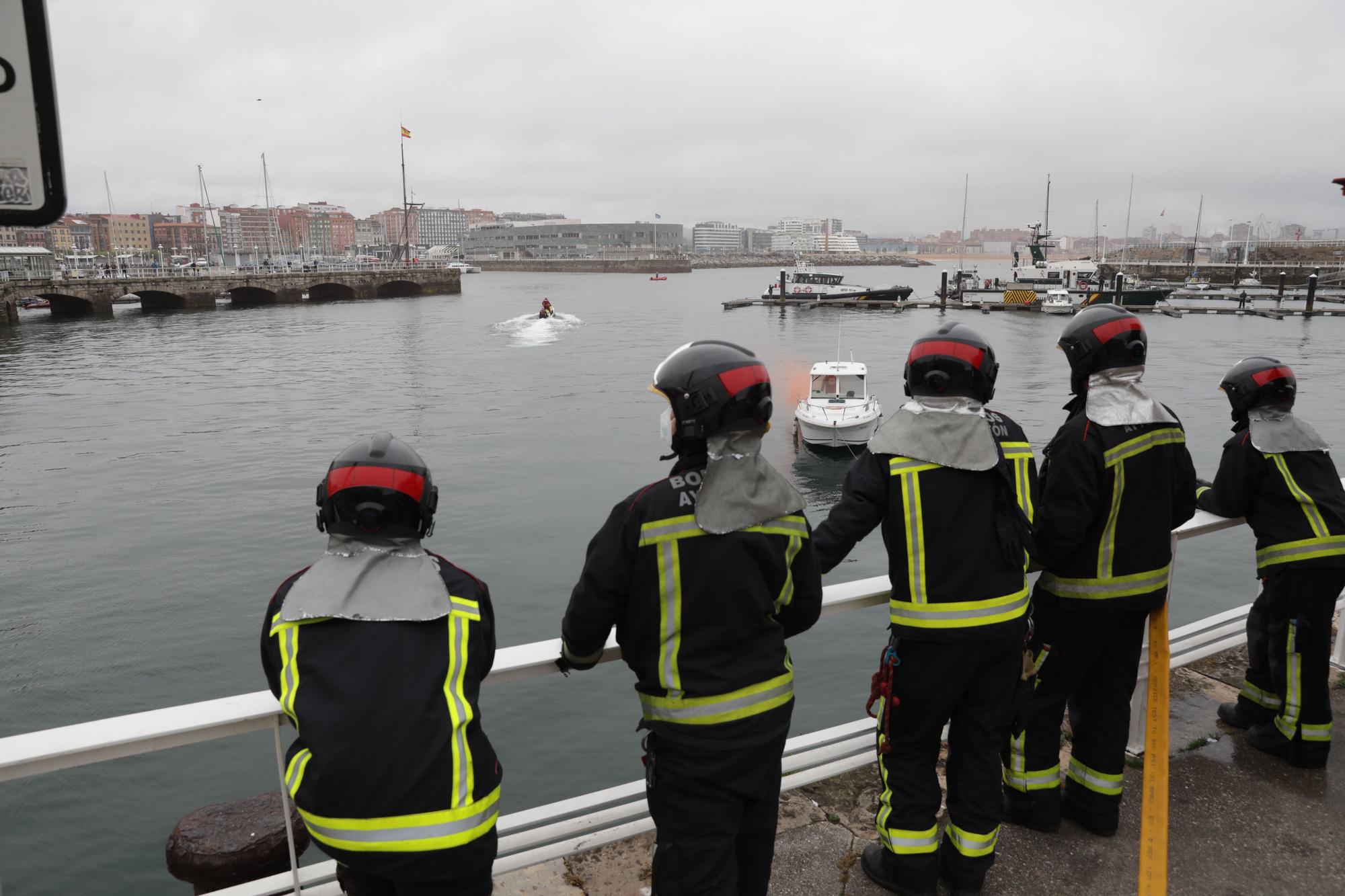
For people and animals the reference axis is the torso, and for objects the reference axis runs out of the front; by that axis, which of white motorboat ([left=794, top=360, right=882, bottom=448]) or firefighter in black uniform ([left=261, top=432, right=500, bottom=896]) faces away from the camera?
the firefighter in black uniform

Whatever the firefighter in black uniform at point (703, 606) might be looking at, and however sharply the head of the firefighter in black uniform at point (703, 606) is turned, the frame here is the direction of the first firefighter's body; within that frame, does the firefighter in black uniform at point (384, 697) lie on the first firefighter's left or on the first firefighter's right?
on the first firefighter's left

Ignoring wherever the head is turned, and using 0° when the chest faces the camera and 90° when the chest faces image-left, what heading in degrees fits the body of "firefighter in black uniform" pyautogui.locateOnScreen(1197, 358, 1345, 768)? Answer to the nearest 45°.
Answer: approximately 135°

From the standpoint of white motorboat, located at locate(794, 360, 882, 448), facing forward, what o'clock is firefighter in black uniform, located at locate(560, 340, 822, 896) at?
The firefighter in black uniform is roughly at 12 o'clock from the white motorboat.

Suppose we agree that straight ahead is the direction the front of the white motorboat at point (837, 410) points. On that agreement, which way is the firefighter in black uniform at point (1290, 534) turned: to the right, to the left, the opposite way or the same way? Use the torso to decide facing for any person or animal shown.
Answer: the opposite way

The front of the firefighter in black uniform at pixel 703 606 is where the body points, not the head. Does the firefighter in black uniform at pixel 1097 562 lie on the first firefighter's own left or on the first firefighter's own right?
on the first firefighter's own right

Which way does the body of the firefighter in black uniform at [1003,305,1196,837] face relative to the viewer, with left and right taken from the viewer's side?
facing away from the viewer and to the left of the viewer

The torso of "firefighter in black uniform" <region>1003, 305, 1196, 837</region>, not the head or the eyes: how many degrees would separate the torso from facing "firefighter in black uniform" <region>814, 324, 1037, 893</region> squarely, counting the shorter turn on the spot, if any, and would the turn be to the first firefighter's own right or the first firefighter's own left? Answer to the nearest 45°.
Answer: approximately 90° to the first firefighter's own left

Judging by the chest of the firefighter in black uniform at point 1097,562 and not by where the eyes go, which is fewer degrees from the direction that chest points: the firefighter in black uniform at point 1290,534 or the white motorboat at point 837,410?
the white motorboat

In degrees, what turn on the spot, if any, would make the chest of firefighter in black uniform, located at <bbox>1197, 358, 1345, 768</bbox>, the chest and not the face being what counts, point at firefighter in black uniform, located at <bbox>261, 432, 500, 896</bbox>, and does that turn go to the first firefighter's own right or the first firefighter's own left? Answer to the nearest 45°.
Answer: approximately 90° to the first firefighter's own left

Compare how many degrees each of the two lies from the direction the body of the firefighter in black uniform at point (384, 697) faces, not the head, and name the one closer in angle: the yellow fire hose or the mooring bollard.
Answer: the mooring bollard

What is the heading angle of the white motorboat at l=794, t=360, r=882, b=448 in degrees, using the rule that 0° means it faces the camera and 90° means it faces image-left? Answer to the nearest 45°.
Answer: approximately 0°

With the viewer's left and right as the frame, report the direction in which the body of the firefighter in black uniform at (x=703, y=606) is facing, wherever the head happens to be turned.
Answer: facing away from the viewer and to the left of the viewer
